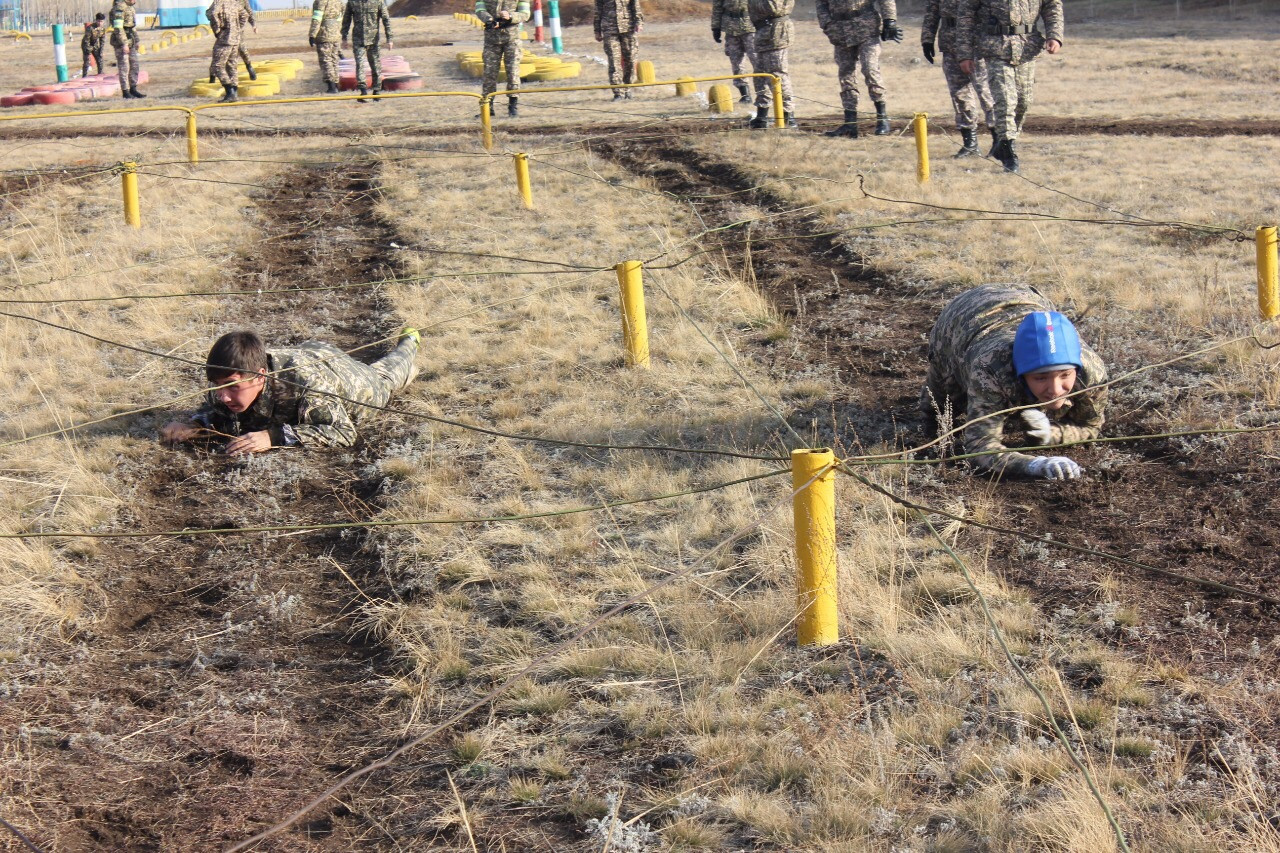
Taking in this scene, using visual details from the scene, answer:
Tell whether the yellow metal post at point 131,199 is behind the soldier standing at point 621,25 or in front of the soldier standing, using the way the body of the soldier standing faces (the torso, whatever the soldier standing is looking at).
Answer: in front

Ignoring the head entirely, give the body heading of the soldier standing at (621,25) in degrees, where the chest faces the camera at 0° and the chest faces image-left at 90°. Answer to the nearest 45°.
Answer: approximately 0°

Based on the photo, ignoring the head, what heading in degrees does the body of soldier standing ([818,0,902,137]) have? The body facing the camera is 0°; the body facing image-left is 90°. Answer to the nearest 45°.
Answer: approximately 45°

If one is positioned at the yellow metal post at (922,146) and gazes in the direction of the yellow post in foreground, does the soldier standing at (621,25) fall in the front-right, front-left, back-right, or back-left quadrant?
back-right

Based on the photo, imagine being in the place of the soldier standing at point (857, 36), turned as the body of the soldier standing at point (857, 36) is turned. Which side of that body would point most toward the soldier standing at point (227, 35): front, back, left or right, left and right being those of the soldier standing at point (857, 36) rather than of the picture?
right

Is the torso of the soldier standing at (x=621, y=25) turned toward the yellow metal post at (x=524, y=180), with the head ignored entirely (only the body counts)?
yes

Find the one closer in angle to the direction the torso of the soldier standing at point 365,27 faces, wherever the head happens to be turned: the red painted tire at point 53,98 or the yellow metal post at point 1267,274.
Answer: the yellow metal post
